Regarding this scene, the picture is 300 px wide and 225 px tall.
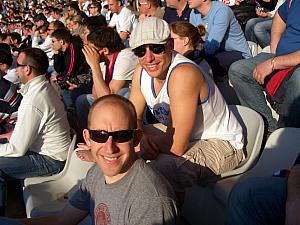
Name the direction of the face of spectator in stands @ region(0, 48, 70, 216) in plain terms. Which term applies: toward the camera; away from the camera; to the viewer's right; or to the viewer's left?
to the viewer's left

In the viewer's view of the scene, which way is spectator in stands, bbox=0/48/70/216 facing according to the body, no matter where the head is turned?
to the viewer's left

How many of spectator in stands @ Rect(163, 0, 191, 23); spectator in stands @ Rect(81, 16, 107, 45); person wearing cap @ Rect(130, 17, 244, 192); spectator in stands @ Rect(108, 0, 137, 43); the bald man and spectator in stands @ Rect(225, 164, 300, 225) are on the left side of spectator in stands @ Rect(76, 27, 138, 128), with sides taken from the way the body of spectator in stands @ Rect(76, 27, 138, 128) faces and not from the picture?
3

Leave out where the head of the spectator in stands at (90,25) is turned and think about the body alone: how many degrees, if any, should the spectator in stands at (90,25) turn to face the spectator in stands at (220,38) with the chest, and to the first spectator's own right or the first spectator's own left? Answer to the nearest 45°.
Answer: approximately 135° to the first spectator's own left

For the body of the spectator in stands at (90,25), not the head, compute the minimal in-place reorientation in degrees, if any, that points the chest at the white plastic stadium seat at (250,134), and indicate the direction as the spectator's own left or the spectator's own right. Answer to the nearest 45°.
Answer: approximately 90° to the spectator's own left

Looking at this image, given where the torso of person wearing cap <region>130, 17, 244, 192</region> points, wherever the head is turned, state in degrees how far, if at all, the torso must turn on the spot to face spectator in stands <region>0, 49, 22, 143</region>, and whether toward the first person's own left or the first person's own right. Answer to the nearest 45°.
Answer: approximately 90° to the first person's own right
